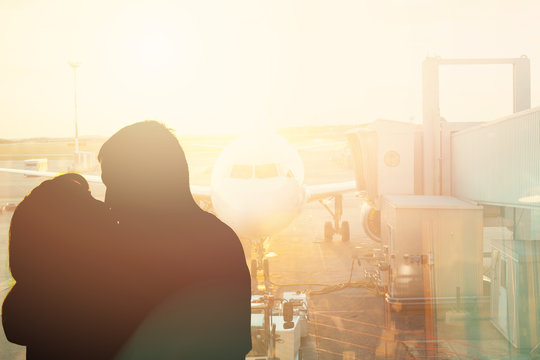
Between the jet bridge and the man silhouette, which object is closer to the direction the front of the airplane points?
the man silhouette

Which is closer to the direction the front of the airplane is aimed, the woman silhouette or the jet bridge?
the woman silhouette

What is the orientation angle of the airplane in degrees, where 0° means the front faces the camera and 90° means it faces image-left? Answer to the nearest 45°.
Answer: approximately 0°

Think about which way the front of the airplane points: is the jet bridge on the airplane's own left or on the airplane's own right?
on the airplane's own left

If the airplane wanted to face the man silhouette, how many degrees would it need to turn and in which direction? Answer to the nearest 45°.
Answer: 0° — it already faces them

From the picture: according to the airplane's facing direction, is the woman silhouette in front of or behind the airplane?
in front
